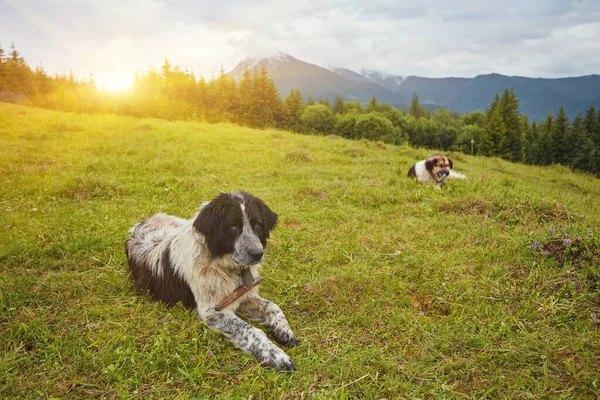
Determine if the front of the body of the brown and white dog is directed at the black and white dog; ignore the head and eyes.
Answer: no

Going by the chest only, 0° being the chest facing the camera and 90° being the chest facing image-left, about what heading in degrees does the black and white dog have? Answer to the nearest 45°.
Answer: approximately 315°

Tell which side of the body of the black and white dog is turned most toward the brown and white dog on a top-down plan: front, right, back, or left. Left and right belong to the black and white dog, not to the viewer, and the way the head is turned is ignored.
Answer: left
